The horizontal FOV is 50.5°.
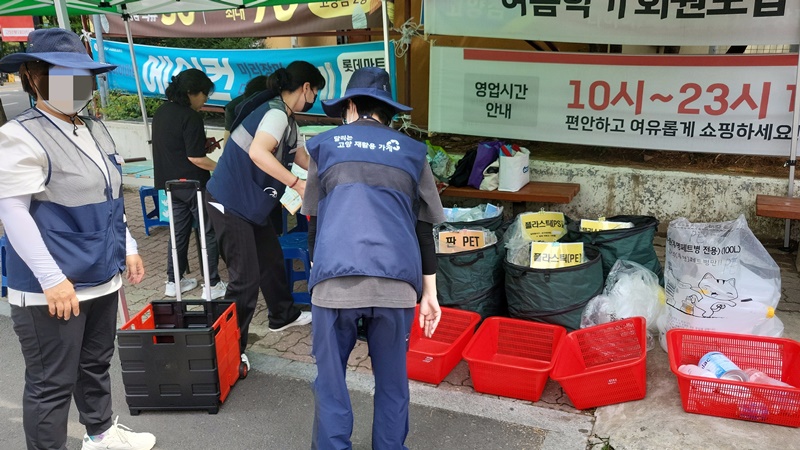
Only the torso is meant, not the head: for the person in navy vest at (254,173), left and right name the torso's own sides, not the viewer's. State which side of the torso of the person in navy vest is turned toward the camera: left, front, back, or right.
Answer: right

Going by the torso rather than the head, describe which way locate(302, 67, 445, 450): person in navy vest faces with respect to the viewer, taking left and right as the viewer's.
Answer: facing away from the viewer

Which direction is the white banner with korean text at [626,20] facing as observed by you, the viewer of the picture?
facing the viewer

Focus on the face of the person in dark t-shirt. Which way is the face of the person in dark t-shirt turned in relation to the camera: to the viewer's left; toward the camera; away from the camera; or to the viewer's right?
to the viewer's right

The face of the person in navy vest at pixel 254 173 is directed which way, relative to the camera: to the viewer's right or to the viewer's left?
to the viewer's right

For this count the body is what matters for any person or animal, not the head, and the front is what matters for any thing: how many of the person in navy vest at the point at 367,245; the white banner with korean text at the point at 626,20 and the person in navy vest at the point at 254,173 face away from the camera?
1

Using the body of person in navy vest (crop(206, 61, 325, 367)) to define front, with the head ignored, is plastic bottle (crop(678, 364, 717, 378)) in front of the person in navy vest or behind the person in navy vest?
in front

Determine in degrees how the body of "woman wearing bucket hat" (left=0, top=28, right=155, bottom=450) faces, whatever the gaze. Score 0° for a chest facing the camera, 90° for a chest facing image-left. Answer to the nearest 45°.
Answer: approximately 315°

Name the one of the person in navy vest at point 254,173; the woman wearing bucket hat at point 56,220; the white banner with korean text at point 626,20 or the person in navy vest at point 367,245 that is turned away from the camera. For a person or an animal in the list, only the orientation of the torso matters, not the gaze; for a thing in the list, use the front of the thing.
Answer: the person in navy vest at point 367,245

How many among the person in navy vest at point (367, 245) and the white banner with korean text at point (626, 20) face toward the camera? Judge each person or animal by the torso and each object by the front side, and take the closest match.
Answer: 1

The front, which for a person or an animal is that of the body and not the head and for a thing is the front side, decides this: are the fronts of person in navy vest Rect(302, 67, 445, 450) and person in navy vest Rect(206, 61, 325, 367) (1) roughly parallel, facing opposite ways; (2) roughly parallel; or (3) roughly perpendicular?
roughly perpendicular

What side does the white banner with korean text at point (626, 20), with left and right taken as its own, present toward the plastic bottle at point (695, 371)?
front

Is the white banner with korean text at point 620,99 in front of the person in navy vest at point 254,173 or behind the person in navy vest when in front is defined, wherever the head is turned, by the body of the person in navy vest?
in front

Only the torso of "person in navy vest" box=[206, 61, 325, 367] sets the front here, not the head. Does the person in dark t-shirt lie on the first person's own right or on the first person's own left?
on the first person's own left

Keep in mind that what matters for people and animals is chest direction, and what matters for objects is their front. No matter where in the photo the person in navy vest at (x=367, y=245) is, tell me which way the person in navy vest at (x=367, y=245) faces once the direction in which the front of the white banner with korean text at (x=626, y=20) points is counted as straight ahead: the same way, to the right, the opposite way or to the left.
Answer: the opposite way

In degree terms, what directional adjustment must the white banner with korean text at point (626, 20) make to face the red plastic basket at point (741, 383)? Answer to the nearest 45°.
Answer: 0° — it already faces it

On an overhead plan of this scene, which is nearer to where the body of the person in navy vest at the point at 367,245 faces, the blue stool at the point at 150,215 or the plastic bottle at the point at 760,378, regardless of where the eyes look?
the blue stool

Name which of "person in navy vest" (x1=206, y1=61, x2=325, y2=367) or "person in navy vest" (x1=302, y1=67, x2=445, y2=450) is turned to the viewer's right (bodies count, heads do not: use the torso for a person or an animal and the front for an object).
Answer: "person in navy vest" (x1=206, y1=61, x2=325, y2=367)
